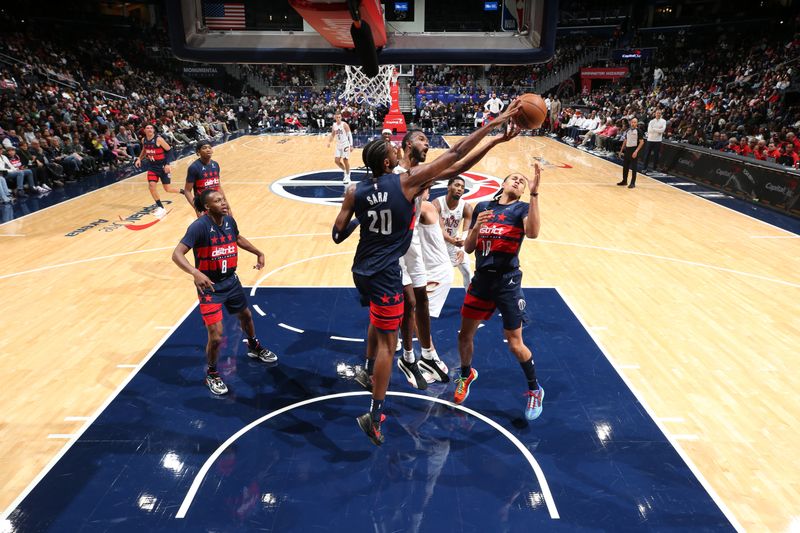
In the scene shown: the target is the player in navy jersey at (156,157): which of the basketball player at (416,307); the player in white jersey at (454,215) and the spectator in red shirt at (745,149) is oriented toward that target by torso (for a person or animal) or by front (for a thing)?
the spectator in red shirt

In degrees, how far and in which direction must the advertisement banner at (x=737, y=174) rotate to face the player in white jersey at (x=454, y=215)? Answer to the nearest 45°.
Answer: approximately 45° to its left

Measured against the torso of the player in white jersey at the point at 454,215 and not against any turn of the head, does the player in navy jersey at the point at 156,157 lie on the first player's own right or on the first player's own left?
on the first player's own right

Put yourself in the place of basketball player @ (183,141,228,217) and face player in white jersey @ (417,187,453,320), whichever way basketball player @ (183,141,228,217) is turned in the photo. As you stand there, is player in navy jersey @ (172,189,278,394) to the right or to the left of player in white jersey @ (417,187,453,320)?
right

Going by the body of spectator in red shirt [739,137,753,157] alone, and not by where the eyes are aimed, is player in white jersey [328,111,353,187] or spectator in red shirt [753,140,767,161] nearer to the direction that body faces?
the player in white jersey

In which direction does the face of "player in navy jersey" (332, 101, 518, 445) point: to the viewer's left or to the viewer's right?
to the viewer's right
